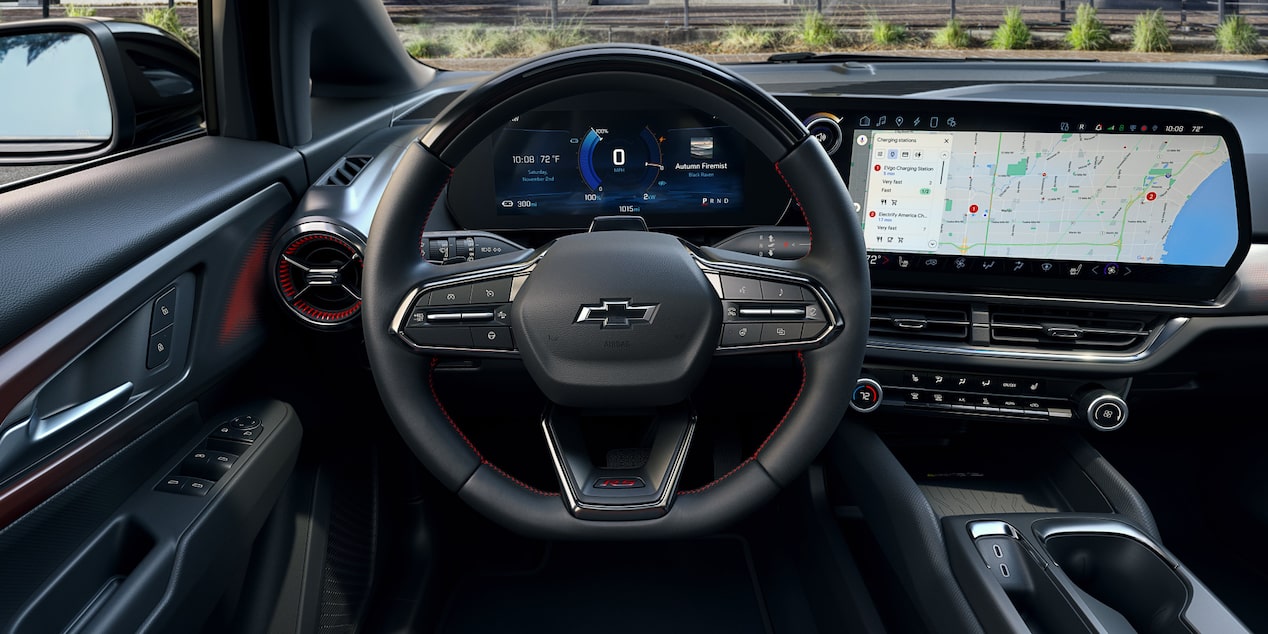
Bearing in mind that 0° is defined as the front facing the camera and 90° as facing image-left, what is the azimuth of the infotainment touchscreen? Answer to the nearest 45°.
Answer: approximately 0°

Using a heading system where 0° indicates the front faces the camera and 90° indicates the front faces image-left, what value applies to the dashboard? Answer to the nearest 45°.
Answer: approximately 0°
